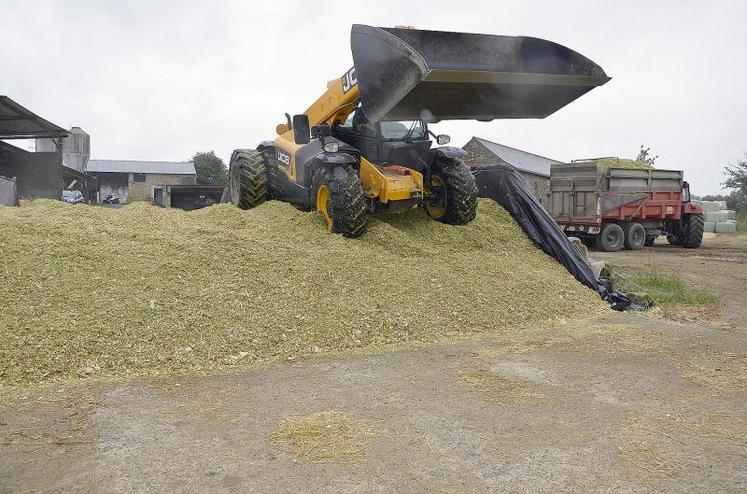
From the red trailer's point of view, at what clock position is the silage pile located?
The silage pile is roughly at 5 o'clock from the red trailer.

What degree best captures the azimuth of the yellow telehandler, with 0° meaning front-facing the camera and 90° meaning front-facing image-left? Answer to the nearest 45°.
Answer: approximately 315°

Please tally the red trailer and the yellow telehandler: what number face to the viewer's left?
0

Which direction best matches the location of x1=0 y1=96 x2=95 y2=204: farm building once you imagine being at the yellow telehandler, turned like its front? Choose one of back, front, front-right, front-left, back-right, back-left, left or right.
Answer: back

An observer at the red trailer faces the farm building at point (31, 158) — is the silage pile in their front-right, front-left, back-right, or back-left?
front-left

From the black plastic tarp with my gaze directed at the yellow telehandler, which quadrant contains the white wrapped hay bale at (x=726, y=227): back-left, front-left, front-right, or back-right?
back-right

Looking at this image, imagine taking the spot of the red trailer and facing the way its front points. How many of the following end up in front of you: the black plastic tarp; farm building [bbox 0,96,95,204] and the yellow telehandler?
0

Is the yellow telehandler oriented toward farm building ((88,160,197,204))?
no

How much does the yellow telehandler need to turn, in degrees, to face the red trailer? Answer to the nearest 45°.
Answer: approximately 90° to its left

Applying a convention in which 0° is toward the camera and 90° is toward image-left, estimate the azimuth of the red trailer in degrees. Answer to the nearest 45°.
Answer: approximately 225°

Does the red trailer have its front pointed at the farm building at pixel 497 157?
no
